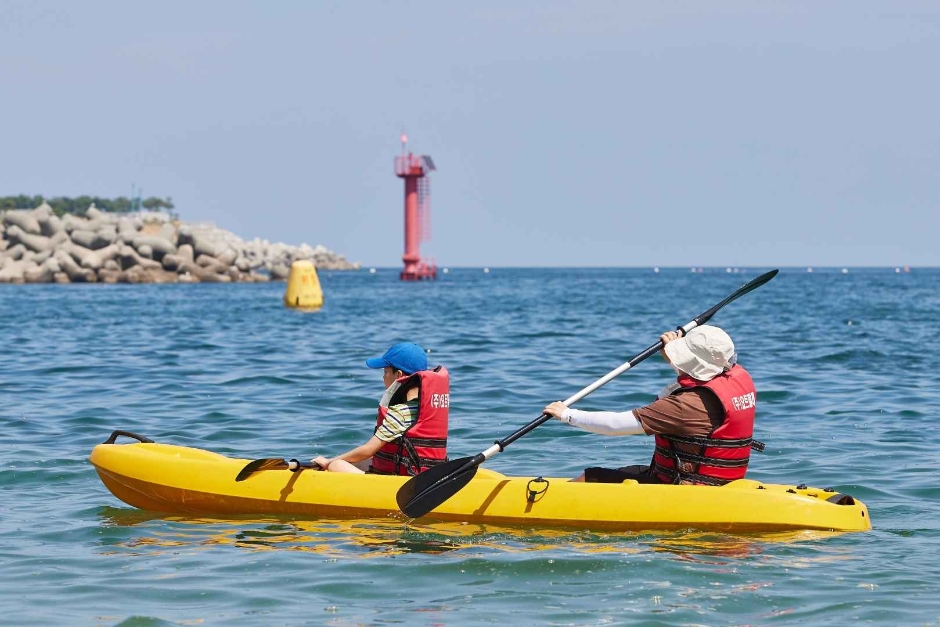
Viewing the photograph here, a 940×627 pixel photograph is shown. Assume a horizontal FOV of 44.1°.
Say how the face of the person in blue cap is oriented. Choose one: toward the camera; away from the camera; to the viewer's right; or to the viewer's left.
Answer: to the viewer's left

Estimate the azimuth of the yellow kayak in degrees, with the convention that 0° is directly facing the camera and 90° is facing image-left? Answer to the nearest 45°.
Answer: approximately 90°

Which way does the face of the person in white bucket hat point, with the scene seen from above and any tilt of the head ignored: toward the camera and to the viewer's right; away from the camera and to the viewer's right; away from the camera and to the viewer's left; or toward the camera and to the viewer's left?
away from the camera and to the viewer's left
